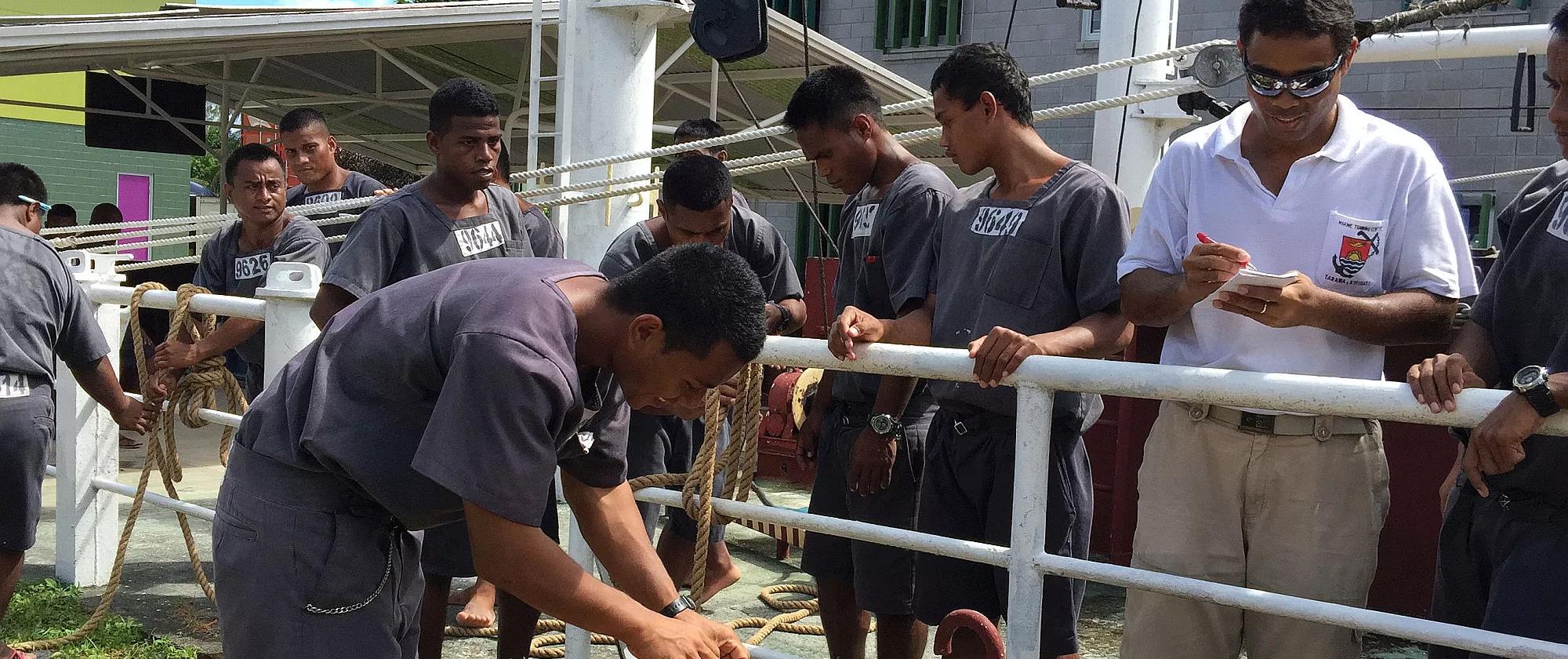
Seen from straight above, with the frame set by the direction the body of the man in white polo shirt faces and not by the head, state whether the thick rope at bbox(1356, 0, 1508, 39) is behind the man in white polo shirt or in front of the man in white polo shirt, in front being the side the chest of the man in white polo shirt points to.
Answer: behind

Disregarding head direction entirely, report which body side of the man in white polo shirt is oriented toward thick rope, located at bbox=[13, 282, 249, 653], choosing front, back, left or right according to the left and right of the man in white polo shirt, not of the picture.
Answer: right

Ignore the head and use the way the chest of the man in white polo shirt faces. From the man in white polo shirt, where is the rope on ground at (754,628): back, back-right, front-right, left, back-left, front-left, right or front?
back-right

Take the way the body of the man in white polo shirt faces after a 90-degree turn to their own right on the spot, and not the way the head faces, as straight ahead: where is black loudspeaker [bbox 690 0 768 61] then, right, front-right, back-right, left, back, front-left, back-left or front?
front-right

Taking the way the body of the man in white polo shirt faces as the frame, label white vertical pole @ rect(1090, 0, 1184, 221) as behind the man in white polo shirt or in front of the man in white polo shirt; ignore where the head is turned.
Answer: behind

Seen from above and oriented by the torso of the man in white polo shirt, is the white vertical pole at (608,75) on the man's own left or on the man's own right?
on the man's own right
